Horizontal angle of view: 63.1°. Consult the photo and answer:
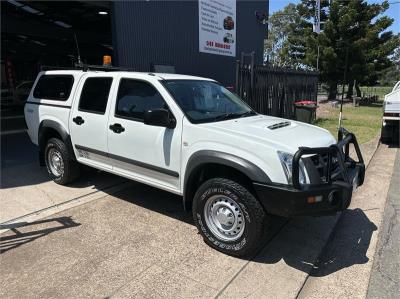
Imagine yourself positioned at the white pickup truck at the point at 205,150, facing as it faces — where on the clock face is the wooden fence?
The wooden fence is roughly at 8 o'clock from the white pickup truck.

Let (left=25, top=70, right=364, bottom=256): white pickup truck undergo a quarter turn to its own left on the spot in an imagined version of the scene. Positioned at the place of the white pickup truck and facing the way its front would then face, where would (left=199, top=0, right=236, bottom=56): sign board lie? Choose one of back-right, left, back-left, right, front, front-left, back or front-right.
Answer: front-left

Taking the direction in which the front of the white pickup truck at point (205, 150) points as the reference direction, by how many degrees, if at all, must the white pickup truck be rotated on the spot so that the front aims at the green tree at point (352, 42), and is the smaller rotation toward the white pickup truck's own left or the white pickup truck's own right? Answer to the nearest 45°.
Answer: approximately 90° to the white pickup truck's own left

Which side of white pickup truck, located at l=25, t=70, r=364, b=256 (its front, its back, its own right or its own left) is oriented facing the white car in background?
left

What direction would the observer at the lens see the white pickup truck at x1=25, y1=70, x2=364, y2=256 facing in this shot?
facing the viewer and to the right of the viewer
